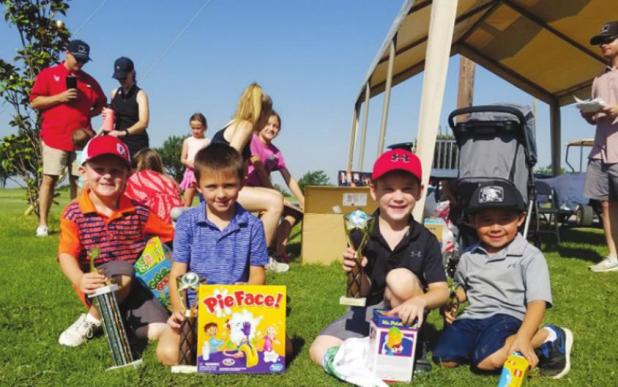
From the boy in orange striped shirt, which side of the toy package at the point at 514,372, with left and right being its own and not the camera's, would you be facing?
right

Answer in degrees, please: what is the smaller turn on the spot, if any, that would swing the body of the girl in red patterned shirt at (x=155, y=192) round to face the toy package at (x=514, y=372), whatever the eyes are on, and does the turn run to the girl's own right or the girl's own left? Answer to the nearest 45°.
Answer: approximately 135° to the girl's own right

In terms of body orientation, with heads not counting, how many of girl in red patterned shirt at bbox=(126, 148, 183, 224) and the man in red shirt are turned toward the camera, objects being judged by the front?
1

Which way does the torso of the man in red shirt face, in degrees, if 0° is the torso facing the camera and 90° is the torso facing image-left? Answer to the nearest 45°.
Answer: approximately 0°

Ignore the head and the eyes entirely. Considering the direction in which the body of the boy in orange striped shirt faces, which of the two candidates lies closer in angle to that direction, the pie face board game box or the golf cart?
the pie face board game box

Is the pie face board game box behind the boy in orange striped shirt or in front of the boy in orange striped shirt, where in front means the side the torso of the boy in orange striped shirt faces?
in front

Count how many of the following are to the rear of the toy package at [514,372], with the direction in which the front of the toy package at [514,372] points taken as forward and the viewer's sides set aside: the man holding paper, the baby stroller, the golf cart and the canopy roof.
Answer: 4

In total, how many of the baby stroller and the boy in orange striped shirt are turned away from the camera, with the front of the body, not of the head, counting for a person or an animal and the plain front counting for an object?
1

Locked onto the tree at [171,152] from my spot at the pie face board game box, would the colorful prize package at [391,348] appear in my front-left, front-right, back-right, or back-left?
back-right

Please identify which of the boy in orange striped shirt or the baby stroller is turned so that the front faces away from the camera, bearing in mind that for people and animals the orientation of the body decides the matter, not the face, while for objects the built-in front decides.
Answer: the baby stroller

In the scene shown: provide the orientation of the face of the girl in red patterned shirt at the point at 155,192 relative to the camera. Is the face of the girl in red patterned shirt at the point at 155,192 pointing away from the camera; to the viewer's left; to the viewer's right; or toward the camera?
away from the camera

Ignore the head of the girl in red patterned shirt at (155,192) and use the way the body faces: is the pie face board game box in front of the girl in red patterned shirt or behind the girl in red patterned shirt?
behind
